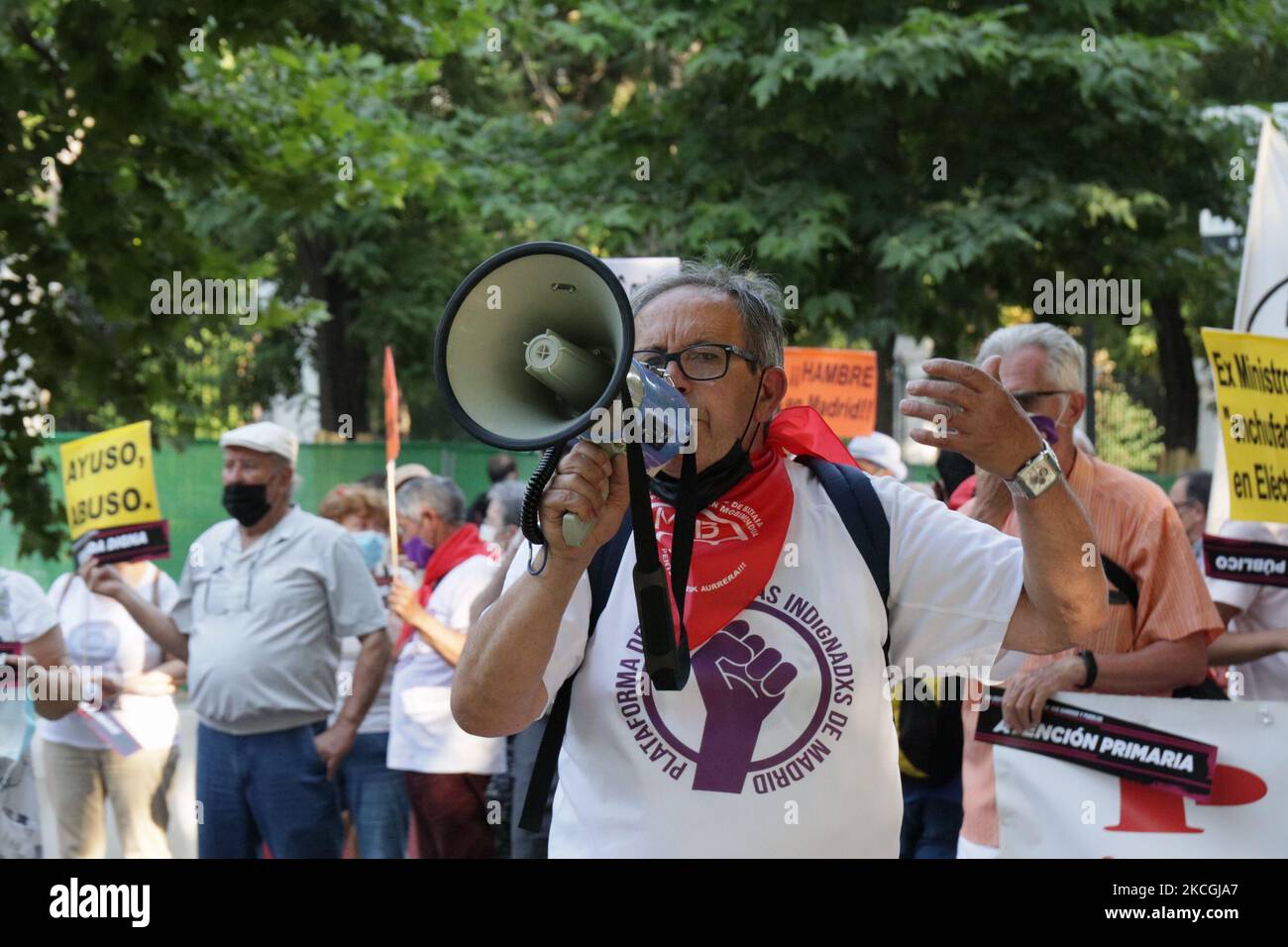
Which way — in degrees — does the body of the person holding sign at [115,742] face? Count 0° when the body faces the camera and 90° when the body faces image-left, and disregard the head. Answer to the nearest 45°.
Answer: approximately 0°

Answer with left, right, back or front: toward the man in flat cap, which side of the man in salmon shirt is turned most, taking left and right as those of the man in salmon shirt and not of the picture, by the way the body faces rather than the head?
right

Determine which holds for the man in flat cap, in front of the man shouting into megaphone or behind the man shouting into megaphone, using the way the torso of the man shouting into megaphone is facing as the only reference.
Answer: behind

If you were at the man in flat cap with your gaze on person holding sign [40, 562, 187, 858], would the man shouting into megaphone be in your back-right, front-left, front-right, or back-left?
back-left

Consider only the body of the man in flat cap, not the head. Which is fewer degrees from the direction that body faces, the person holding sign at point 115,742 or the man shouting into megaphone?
the man shouting into megaphone

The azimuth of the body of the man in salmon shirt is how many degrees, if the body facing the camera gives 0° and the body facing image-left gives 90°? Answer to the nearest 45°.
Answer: approximately 45°

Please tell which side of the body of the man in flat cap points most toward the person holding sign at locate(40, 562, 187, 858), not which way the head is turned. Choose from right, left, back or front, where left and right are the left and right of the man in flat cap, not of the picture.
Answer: right

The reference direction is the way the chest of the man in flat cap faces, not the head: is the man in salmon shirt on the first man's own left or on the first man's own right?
on the first man's own left
